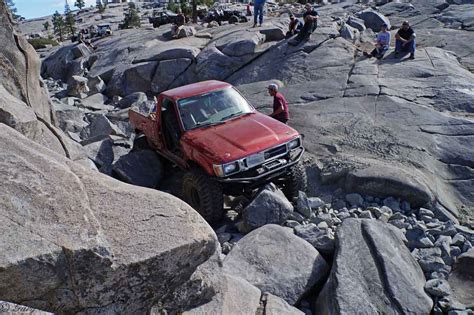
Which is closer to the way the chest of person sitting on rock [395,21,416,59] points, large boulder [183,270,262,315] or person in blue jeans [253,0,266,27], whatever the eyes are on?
the large boulder

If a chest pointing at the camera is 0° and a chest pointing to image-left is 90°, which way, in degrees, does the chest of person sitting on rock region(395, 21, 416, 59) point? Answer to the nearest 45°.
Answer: approximately 0°

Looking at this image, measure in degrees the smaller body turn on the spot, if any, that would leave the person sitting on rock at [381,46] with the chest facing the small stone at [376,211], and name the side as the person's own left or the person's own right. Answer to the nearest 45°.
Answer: approximately 45° to the person's own left

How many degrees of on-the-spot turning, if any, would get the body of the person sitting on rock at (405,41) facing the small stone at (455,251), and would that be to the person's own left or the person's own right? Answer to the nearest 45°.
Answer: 0° — they already face it
